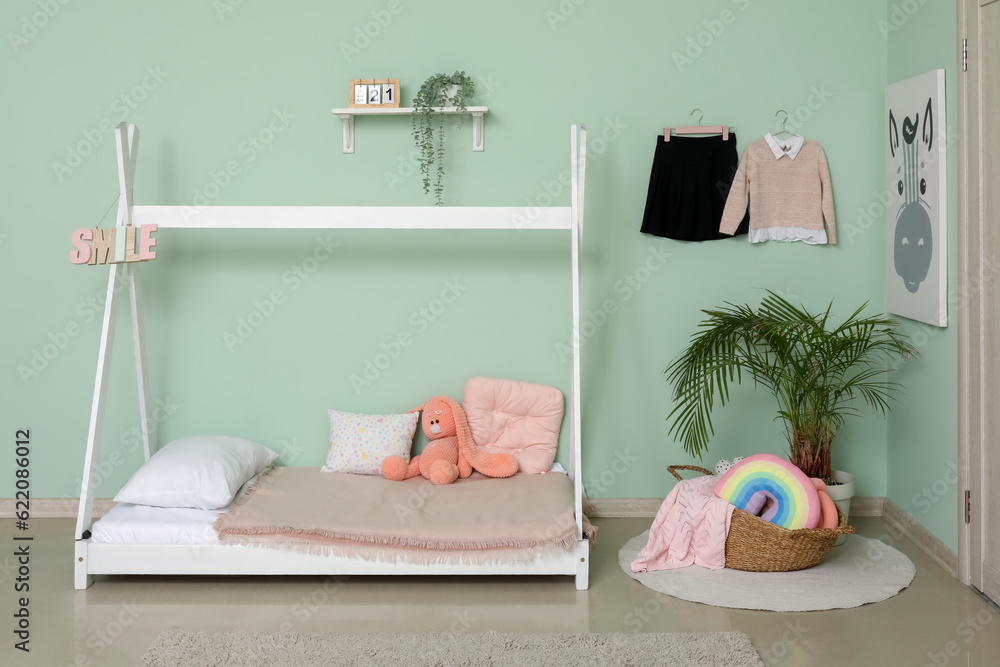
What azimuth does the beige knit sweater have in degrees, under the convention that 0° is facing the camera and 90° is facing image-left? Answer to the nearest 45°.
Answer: approximately 0°

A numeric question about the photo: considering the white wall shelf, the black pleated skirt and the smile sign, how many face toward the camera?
3

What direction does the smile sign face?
toward the camera

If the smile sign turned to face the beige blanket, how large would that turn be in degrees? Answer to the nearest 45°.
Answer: approximately 45° to its left

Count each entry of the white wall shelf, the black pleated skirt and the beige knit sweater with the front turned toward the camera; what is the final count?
3

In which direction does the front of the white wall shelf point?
toward the camera

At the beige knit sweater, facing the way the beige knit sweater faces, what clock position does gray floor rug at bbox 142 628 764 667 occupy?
The gray floor rug is roughly at 1 o'clock from the beige knit sweater.

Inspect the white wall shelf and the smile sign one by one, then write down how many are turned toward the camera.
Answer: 2
